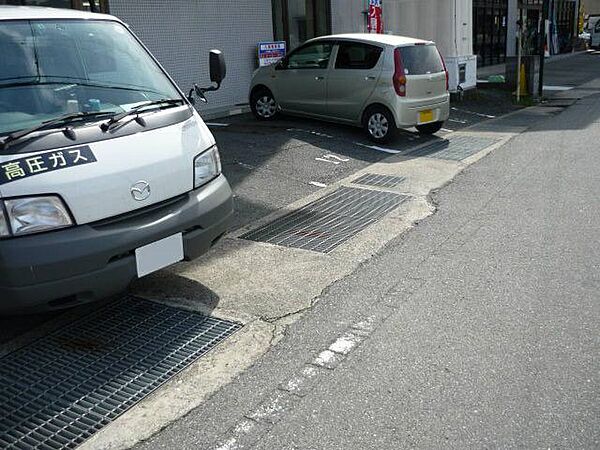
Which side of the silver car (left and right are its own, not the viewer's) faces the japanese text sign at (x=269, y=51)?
front

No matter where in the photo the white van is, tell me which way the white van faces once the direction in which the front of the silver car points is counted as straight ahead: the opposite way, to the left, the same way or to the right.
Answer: the opposite way

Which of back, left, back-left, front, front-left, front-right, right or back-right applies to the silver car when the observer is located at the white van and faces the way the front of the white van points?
left

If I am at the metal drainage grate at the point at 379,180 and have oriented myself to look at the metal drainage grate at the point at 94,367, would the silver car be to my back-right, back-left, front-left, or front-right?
back-right

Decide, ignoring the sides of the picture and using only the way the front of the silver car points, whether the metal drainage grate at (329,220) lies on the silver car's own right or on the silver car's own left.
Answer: on the silver car's own left

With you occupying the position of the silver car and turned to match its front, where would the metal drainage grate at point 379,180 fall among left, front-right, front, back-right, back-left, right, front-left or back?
back-left

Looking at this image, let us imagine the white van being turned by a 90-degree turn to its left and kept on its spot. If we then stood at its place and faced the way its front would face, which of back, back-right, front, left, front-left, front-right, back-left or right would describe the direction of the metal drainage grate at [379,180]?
front

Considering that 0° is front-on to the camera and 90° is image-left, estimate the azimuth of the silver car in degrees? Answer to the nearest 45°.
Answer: approximately 135°

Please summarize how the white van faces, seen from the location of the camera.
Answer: facing the viewer and to the right of the viewer

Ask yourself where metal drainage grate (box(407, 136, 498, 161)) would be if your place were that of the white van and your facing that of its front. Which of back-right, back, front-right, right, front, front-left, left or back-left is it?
left

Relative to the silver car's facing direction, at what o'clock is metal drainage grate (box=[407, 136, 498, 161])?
The metal drainage grate is roughly at 5 o'clock from the silver car.

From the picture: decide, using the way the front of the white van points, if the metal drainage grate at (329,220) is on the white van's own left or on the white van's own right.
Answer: on the white van's own left

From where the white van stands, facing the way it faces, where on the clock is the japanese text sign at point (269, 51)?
The japanese text sign is roughly at 8 o'clock from the white van.
